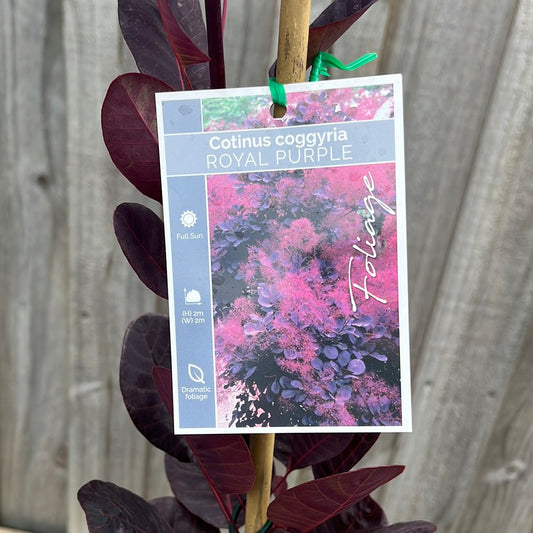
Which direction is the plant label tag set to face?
toward the camera
